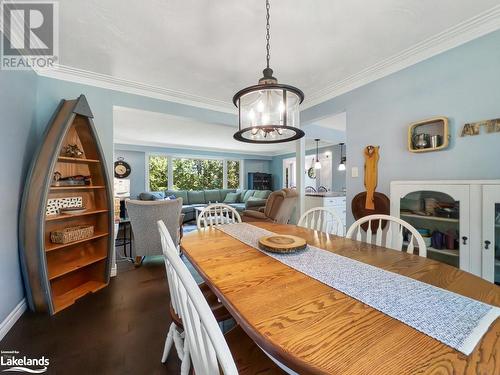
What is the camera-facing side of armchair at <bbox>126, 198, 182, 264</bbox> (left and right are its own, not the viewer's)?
back

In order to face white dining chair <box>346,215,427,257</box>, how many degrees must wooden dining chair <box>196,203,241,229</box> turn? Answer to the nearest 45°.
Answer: approximately 45° to its left

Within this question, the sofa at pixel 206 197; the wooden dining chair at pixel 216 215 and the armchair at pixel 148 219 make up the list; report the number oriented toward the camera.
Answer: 2

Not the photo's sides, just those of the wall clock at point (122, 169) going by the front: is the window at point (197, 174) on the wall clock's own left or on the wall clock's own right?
on the wall clock's own left

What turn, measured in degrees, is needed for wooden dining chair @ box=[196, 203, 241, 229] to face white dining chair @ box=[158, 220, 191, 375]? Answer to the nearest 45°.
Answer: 0° — it already faces it

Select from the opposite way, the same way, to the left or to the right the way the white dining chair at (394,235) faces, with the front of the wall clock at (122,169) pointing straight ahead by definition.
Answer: to the right

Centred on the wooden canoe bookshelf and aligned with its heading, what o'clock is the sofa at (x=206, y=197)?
The sofa is roughly at 9 o'clock from the wooden canoe bookshelf.

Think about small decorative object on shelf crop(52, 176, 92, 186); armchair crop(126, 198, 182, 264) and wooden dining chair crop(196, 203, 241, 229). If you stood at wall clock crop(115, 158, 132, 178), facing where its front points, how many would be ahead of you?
3

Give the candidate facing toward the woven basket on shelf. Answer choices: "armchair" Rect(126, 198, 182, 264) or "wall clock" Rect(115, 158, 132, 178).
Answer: the wall clock

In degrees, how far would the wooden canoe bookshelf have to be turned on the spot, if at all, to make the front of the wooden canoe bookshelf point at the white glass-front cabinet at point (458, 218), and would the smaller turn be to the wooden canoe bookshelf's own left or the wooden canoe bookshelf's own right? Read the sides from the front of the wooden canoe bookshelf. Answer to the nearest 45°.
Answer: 0° — it already faces it

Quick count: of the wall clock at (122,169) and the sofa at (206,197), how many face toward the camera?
2

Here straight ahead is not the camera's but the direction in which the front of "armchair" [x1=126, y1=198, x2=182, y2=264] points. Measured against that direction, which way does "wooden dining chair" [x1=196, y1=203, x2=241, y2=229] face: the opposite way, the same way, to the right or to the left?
the opposite way

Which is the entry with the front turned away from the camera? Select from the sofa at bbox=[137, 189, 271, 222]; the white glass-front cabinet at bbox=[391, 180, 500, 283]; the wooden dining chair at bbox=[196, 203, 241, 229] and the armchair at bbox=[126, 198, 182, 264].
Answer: the armchair
